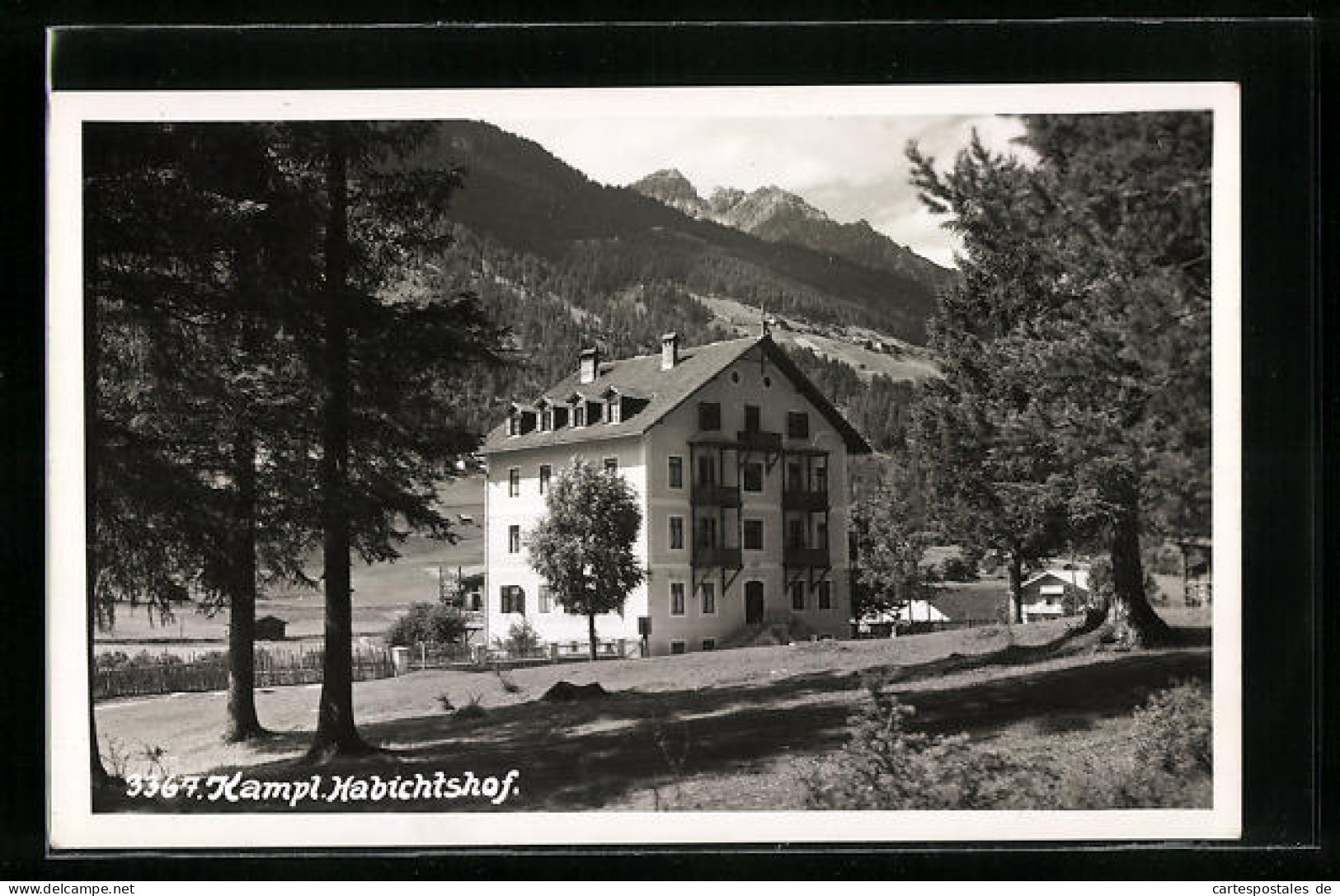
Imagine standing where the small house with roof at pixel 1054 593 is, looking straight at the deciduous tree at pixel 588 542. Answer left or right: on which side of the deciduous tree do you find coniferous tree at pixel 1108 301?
left

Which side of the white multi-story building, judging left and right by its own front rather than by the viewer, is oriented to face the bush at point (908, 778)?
front

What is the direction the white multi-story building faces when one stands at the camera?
facing the viewer and to the right of the viewer

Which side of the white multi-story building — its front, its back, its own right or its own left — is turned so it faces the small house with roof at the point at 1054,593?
left

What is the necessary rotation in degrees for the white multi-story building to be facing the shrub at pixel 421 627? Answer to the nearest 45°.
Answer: approximately 135° to its right

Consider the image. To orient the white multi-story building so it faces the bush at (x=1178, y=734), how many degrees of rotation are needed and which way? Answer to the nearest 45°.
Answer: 0° — it already faces it

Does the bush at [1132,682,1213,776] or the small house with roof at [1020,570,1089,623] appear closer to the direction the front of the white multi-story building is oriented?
the bush
